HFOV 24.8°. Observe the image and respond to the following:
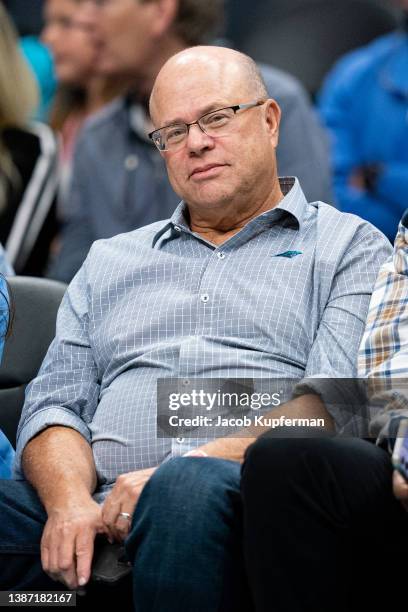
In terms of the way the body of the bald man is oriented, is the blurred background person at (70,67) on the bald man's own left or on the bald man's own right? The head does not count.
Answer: on the bald man's own right

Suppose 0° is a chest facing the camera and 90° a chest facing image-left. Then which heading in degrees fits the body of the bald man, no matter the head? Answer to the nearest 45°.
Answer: approximately 45°

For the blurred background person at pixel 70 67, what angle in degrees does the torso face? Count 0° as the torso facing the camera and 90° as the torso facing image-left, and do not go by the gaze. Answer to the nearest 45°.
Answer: approximately 45°

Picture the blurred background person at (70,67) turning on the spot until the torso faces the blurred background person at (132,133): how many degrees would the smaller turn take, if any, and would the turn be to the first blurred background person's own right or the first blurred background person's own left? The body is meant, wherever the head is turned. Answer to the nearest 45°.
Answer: approximately 45° to the first blurred background person's own left

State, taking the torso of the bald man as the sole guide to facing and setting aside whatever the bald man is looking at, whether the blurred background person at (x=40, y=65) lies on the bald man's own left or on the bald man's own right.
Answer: on the bald man's own right

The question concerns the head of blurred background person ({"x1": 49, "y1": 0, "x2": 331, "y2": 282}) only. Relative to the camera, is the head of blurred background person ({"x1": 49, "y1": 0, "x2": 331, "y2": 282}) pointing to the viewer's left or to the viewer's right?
to the viewer's left
